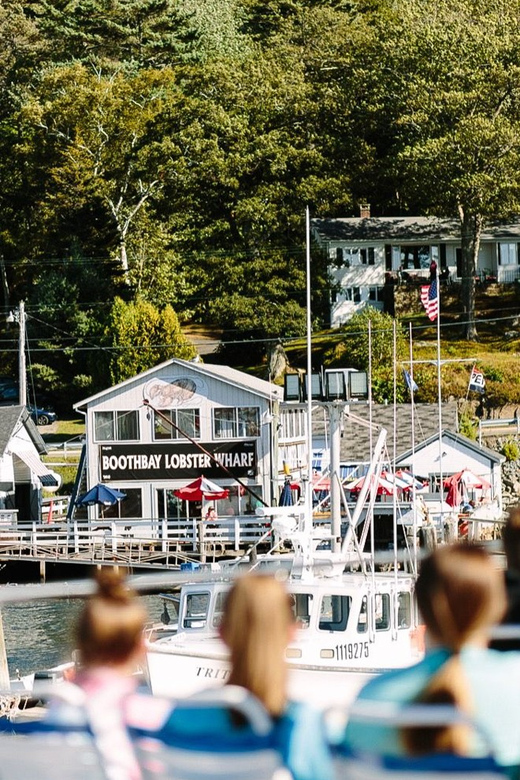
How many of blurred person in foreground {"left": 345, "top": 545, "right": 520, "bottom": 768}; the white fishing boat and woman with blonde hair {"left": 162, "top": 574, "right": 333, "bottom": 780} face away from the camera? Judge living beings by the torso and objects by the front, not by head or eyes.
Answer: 2

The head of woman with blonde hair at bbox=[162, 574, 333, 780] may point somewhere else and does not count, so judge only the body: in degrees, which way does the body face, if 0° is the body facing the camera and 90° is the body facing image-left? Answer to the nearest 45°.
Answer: approximately 180°

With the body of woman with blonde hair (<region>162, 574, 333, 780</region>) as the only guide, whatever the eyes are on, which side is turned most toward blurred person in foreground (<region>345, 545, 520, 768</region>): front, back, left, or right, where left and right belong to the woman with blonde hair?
right

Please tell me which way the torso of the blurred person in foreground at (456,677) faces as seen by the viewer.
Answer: away from the camera

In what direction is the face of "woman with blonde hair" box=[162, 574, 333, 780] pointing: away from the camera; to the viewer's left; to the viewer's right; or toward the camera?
away from the camera

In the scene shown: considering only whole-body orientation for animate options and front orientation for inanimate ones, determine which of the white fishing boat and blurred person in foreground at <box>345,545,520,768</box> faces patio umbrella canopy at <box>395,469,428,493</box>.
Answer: the blurred person in foreground

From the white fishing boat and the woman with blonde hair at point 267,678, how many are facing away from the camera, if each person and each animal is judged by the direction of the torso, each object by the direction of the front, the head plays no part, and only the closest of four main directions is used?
1

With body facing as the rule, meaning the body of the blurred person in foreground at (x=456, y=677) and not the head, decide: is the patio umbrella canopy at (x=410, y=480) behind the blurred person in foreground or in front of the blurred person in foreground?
in front

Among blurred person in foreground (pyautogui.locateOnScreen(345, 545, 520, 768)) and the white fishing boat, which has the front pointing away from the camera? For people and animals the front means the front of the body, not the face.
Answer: the blurred person in foreground

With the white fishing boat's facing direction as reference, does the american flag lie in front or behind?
behind

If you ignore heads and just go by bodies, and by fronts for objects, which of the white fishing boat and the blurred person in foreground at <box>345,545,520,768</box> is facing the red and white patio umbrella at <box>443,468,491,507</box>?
the blurred person in foreground

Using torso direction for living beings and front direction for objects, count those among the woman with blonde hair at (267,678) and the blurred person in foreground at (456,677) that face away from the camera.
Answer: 2

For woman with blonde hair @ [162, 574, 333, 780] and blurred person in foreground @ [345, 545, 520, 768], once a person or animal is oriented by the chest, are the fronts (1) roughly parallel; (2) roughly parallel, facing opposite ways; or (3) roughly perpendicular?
roughly parallel

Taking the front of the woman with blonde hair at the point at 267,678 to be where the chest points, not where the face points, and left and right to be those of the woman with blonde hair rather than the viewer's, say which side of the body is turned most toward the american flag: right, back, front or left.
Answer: front

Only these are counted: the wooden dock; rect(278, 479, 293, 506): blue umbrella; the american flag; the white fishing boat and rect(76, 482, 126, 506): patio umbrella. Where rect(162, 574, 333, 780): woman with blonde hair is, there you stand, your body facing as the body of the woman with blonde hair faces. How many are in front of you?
5

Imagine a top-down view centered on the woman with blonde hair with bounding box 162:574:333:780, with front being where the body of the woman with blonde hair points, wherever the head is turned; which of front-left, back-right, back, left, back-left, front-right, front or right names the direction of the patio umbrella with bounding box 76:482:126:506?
front

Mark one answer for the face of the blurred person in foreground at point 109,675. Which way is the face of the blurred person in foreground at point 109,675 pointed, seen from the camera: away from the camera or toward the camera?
away from the camera

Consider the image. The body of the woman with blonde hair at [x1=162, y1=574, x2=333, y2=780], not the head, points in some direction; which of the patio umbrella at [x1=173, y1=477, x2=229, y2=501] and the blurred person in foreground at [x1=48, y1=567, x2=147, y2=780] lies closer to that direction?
the patio umbrella
